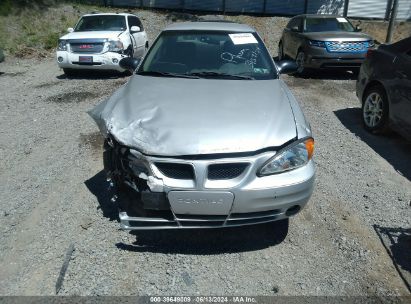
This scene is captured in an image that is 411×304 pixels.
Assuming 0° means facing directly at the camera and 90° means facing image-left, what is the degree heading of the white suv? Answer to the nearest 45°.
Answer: approximately 45°

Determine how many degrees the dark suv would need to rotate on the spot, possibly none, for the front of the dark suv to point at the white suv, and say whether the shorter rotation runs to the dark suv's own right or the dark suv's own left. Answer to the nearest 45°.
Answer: approximately 135° to the dark suv's own right

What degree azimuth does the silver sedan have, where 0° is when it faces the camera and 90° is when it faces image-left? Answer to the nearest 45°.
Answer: approximately 0°

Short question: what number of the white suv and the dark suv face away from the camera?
0

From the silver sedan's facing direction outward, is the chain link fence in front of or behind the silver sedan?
behind

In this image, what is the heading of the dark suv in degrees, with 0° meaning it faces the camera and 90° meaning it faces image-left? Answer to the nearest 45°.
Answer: approximately 315°

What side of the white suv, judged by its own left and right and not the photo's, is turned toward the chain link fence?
back

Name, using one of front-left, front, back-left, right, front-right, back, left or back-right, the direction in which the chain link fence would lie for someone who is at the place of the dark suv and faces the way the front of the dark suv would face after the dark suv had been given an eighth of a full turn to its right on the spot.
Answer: back

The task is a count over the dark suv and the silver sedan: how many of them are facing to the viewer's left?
0

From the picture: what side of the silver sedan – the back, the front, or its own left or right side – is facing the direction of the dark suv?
back
